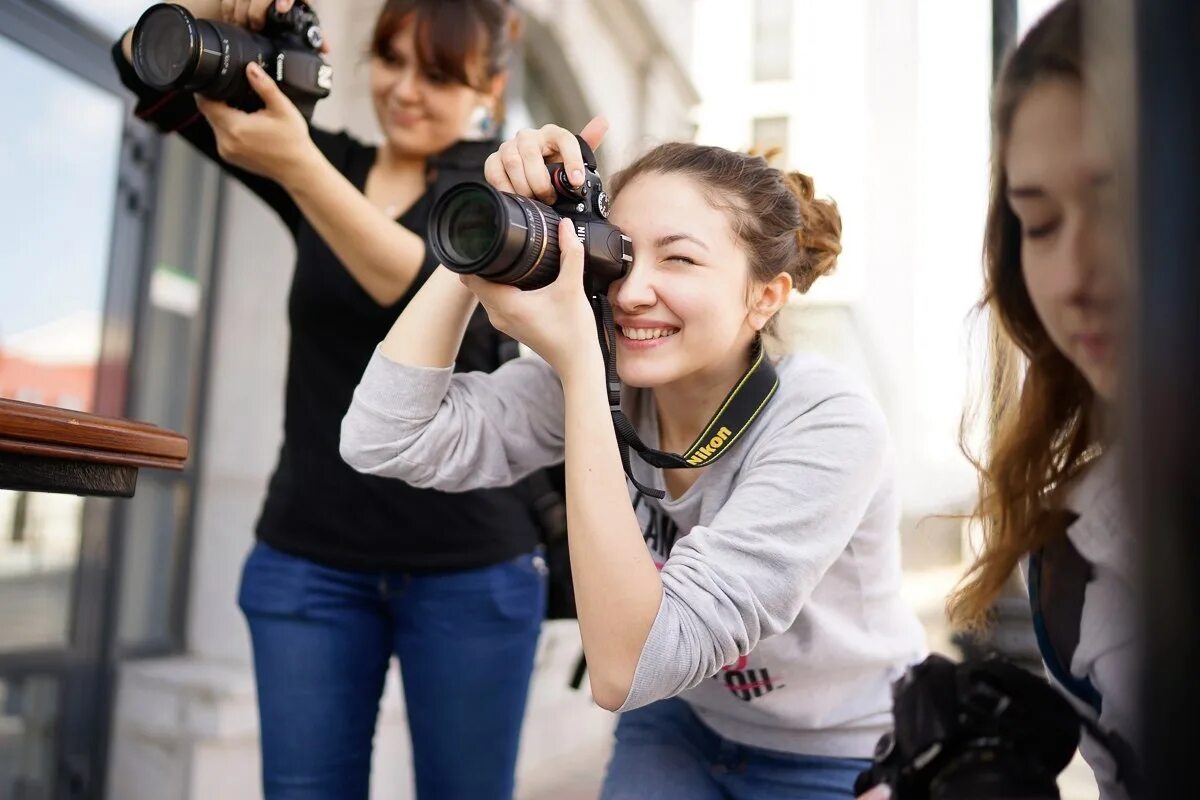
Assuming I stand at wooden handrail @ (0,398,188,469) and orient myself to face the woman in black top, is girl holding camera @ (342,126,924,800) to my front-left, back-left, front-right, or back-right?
front-right

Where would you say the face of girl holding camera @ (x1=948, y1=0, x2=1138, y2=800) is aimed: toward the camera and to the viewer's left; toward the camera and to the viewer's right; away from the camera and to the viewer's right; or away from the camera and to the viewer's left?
toward the camera and to the viewer's left

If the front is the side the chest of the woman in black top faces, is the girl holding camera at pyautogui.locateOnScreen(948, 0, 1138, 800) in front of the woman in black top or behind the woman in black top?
in front

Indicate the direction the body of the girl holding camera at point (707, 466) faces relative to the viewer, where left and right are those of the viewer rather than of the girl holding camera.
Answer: facing the viewer and to the left of the viewer

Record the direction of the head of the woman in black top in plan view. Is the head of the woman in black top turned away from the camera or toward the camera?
toward the camera

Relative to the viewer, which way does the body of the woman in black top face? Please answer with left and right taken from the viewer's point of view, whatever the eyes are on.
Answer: facing the viewer

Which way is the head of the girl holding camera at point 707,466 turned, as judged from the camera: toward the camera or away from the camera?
toward the camera

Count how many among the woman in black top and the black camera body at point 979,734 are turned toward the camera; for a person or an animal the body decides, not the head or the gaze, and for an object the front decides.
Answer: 2

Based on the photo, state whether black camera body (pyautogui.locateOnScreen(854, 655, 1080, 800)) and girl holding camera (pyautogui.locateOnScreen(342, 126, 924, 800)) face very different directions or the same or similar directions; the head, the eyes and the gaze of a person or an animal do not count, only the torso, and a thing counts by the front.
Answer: same or similar directions

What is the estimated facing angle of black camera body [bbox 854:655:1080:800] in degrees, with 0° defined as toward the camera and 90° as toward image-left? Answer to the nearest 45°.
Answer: approximately 0°
